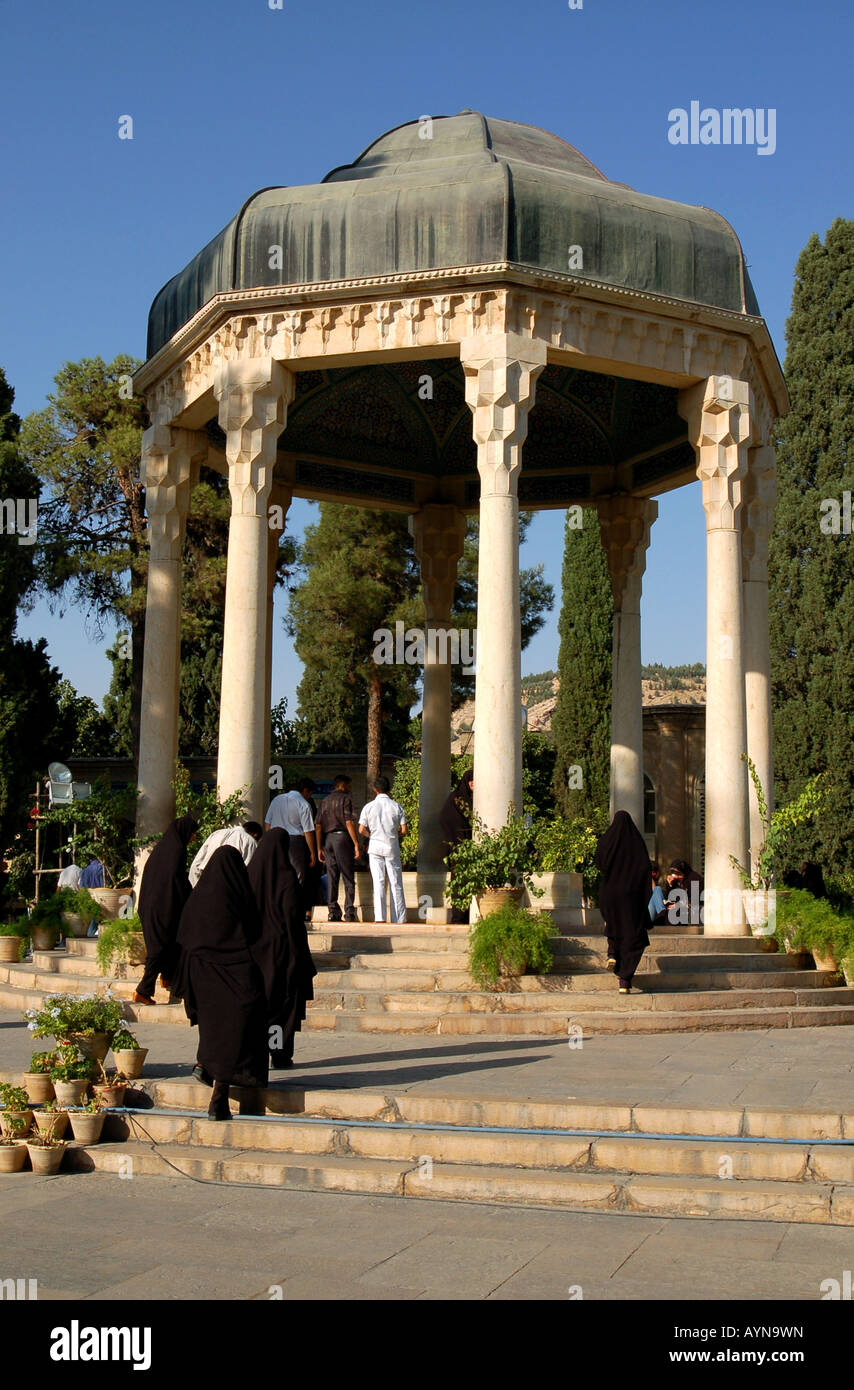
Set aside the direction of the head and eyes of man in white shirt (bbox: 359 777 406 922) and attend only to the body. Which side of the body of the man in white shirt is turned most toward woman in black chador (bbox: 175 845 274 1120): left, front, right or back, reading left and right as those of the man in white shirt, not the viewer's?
back

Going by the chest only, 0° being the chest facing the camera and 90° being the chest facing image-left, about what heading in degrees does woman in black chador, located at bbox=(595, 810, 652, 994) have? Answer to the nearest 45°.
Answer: approximately 180°

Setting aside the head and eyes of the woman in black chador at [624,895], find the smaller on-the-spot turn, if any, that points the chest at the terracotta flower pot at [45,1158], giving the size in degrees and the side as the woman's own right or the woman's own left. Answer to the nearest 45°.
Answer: approximately 135° to the woman's own left

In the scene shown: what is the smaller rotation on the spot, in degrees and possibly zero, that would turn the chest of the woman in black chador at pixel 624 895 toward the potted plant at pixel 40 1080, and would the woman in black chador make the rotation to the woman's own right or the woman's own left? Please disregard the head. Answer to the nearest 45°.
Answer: approximately 135° to the woman's own left

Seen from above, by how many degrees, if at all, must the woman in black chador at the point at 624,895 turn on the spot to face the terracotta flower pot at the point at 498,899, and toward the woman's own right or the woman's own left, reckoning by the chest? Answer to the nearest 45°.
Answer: approximately 90° to the woman's own left

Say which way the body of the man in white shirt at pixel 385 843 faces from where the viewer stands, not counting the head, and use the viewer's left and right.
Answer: facing away from the viewer

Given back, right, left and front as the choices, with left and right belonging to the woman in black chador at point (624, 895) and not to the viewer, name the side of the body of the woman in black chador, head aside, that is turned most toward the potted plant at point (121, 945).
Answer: left

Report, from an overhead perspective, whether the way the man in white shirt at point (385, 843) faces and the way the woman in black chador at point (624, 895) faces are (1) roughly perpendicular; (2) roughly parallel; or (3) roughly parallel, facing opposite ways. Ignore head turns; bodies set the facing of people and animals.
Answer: roughly parallel

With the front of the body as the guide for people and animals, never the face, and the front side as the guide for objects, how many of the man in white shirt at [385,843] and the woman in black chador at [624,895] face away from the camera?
2

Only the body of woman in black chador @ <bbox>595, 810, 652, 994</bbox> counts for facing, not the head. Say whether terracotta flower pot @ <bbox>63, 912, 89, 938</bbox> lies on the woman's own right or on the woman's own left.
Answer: on the woman's own left

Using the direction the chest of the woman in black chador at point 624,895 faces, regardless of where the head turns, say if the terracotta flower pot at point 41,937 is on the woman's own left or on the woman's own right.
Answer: on the woman's own left

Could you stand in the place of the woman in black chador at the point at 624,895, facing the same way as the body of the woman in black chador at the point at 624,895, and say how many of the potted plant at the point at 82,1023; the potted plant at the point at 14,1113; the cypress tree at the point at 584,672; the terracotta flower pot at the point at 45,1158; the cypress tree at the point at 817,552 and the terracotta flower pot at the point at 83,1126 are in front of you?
2

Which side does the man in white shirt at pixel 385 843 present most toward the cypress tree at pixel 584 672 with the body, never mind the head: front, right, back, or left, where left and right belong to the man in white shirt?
front
